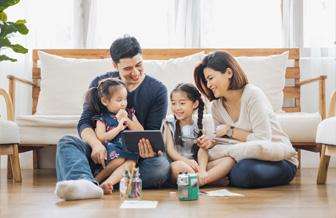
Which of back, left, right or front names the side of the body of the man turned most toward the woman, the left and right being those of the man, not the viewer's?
left

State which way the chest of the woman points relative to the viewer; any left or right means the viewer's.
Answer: facing the viewer and to the left of the viewer

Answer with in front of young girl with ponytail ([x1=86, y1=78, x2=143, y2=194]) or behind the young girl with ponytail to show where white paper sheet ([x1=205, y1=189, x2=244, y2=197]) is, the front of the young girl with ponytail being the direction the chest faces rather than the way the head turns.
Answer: in front

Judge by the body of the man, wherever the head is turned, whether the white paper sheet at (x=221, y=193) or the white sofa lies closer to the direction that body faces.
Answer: the white paper sheet

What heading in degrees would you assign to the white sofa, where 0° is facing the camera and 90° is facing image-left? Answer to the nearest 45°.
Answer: approximately 0°

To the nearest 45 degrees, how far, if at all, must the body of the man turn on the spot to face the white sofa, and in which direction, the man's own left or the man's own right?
approximately 180°

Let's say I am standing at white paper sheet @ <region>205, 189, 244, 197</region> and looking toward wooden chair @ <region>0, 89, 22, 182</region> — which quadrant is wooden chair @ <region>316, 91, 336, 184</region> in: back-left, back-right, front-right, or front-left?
back-right

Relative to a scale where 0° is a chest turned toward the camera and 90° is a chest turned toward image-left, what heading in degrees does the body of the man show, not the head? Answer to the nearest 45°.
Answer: approximately 0°

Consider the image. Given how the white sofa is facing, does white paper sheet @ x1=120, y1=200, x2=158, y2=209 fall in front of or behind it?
in front

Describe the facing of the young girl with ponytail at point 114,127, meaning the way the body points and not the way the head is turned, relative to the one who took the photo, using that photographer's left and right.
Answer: facing the viewer and to the right of the viewer

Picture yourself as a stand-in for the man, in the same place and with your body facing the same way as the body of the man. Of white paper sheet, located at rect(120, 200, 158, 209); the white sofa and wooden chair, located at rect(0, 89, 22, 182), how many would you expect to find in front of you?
1
